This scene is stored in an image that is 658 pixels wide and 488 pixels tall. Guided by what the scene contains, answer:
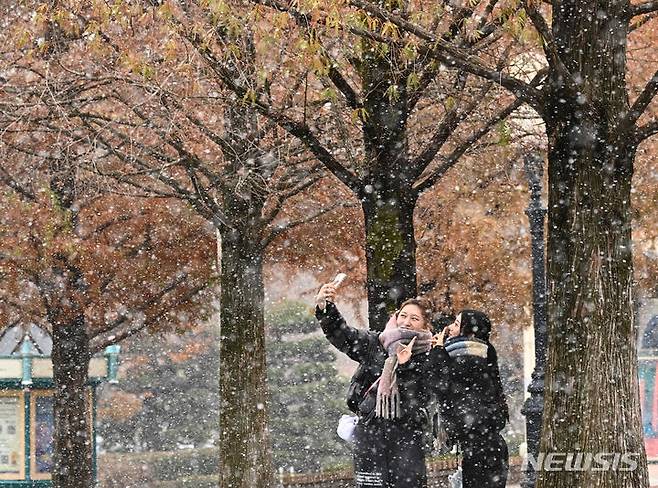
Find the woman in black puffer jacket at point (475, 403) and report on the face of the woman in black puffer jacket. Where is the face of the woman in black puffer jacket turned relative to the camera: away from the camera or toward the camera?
toward the camera

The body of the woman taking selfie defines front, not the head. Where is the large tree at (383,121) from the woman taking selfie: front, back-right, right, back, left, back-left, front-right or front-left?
back-right

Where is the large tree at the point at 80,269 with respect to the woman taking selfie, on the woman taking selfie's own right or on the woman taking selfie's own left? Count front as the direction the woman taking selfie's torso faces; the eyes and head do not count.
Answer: on the woman taking selfie's own right

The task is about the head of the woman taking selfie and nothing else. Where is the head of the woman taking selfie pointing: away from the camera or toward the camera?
toward the camera

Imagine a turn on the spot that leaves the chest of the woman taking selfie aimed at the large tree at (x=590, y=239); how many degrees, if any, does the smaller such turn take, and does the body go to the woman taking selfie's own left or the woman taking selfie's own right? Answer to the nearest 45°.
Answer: approximately 135° to the woman taking selfie's own left
